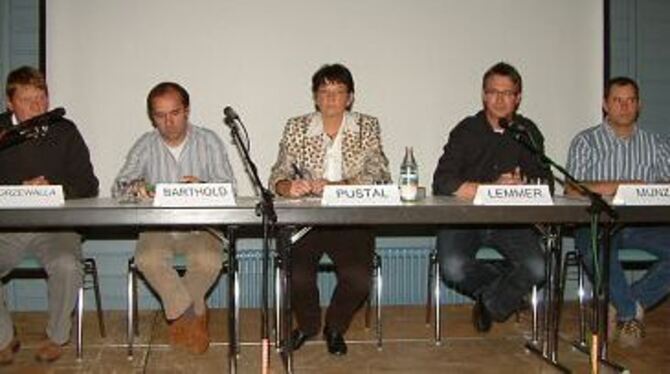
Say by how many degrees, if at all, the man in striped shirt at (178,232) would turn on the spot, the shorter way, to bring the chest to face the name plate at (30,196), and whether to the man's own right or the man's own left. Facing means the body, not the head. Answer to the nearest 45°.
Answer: approximately 45° to the man's own right

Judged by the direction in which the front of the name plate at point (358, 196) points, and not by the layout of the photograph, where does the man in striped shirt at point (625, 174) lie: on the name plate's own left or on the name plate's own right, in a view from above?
on the name plate's own left

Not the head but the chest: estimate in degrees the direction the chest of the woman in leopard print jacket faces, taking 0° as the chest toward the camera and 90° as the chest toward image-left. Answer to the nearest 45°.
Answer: approximately 0°
